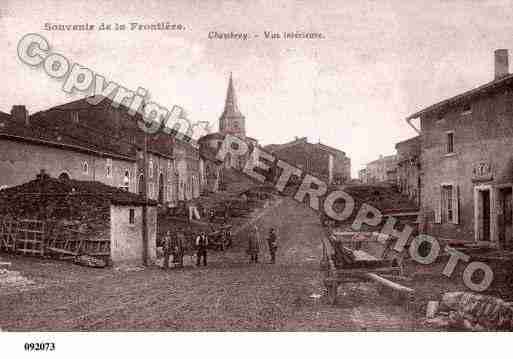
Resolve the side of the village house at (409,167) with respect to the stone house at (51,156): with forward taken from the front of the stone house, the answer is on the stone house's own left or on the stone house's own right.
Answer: on the stone house's own left

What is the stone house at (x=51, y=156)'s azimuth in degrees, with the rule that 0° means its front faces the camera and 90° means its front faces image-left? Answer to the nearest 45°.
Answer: approximately 315°

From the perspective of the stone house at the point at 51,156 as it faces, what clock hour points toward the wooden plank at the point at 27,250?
The wooden plank is roughly at 2 o'clock from the stone house.

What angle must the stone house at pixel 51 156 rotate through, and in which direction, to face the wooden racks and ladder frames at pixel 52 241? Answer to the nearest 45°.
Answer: approximately 45° to its right

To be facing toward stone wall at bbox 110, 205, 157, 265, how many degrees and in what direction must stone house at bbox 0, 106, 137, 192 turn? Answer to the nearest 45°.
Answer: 0° — it already faces it

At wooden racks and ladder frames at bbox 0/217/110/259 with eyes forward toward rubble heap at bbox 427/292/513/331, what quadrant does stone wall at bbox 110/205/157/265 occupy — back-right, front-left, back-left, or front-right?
front-left

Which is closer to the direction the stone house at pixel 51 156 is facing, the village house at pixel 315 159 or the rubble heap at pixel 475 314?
the rubble heap

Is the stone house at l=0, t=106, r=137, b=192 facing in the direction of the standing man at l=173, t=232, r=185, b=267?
yes

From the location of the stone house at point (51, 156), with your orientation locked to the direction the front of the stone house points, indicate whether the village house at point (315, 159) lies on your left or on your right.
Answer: on your left
